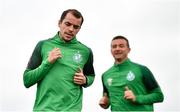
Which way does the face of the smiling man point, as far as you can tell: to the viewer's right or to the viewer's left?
to the viewer's left

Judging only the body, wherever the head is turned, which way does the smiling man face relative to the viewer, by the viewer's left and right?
facing the viewer and to the left of the viewer
